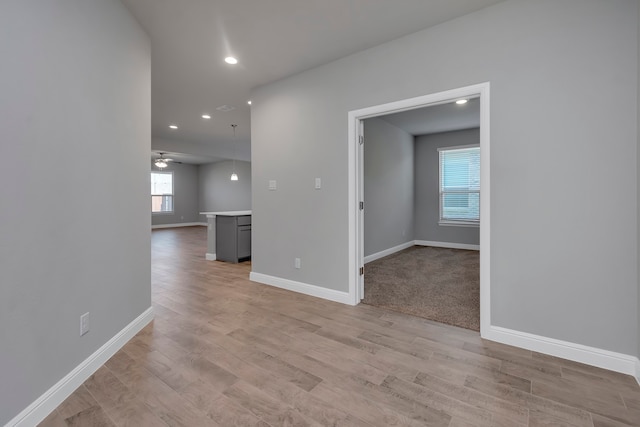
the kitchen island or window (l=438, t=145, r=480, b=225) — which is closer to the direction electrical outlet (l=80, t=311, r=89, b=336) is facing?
the window

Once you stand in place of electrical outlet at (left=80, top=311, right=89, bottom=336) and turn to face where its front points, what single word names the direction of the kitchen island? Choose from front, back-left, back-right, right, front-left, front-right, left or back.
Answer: left

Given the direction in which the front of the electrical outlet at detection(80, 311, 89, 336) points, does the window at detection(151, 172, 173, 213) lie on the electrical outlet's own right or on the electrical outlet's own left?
on the electrical outlet's own left

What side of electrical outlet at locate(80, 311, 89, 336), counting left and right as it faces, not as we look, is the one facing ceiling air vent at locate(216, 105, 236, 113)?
left

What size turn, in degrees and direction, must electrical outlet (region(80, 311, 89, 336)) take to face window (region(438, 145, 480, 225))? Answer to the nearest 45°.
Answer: approximately 45° to its left

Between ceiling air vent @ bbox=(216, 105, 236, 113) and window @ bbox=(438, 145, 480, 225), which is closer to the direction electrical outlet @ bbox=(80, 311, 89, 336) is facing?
the window

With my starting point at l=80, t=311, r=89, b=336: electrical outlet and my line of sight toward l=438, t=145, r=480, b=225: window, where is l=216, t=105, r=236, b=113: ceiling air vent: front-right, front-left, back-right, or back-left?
front-left

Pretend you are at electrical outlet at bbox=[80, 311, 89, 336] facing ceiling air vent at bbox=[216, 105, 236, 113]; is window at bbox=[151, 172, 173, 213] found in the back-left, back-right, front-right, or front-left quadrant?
front-left

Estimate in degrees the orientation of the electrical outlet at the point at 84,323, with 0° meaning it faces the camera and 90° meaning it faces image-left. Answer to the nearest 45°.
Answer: approximately 315°
